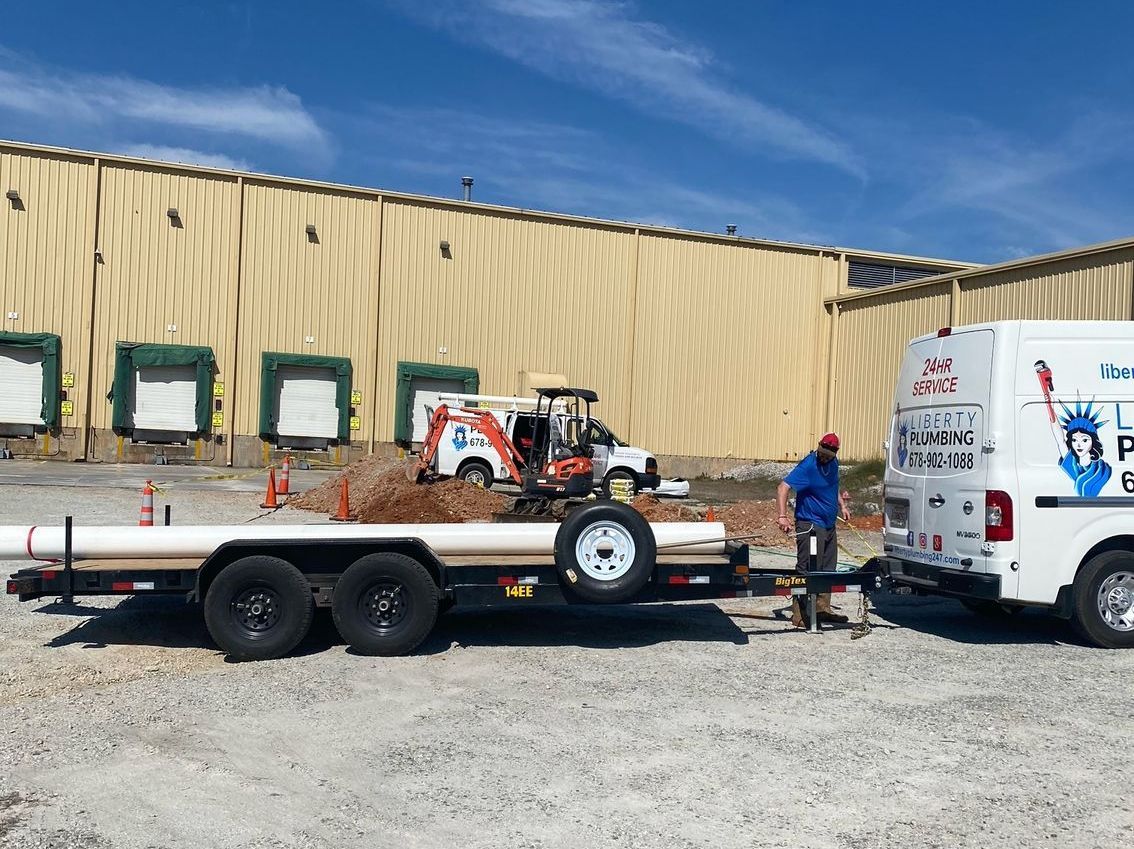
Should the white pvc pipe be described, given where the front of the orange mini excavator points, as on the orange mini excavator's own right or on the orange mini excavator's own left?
on the orange mini excavator's own left

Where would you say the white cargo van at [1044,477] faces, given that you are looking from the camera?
facing away from the viewer and to the right of the viewer

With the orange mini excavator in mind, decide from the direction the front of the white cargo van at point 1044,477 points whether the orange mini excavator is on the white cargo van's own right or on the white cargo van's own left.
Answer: on the white cargo van's own left

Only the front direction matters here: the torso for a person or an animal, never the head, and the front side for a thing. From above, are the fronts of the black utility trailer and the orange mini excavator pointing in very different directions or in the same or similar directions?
very different directions

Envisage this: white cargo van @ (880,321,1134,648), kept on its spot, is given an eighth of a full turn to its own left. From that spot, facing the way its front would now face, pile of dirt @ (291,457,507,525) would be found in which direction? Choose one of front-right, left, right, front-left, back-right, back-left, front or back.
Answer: front-left

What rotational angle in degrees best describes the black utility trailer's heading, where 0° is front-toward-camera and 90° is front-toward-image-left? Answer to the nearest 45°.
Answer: approximately 270°

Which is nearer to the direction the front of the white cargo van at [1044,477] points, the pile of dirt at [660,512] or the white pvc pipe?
the pile of dirt

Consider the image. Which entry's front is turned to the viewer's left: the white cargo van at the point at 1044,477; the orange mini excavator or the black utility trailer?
the orange mini excavator

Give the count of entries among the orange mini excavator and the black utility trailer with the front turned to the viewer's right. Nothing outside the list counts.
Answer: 1

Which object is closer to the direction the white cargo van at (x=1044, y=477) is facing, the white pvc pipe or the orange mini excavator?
the orange mini excavator

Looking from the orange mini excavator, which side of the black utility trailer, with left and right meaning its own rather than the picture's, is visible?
left

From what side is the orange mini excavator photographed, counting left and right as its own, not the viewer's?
left

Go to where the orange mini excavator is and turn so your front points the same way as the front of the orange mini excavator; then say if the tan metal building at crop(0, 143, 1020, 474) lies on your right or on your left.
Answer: on your right

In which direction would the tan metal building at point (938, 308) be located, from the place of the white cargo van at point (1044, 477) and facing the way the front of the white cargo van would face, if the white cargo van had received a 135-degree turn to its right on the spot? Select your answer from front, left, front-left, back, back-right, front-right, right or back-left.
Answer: back

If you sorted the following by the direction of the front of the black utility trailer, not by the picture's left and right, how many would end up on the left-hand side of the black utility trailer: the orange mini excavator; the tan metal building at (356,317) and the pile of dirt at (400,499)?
3
